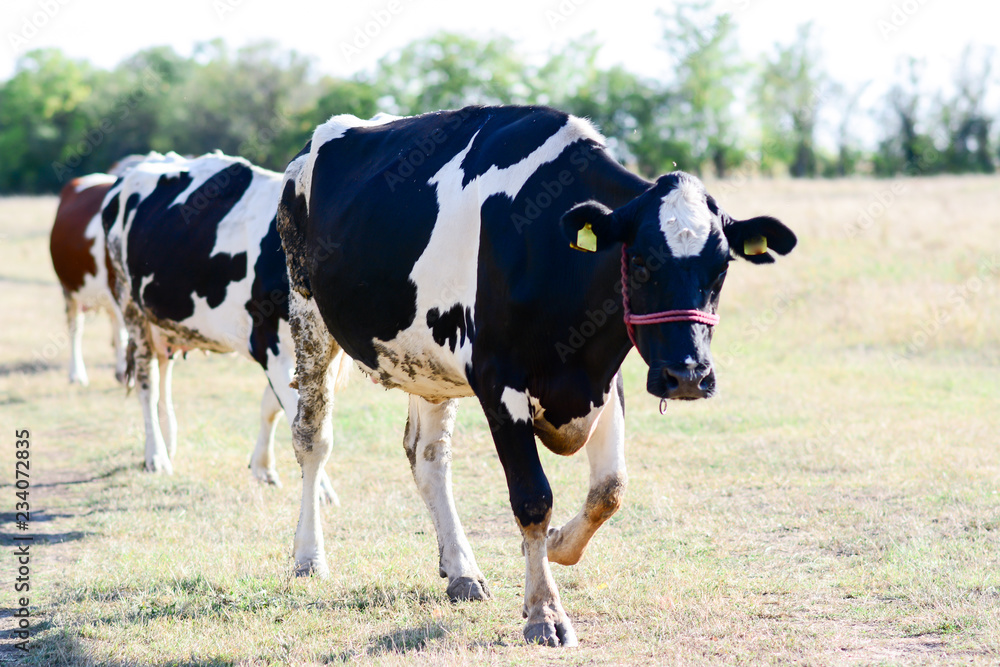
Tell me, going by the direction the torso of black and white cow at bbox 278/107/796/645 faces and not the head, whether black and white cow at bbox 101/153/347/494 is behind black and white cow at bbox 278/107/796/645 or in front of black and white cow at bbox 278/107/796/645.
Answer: behind

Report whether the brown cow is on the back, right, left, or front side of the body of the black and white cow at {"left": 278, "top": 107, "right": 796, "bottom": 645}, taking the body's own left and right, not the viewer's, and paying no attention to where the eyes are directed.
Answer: back

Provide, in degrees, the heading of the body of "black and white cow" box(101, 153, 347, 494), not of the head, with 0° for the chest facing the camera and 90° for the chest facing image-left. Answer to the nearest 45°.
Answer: approximately 315°

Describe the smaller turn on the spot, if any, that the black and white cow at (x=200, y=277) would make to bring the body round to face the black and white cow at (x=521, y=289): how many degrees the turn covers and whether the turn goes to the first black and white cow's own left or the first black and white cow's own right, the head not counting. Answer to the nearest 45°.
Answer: approximately 45° to the first black and white cow's own right

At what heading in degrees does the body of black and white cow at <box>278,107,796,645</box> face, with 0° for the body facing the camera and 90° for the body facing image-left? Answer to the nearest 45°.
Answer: approximately 315°

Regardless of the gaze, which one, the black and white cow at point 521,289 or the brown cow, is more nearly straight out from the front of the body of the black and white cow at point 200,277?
the black and white cow

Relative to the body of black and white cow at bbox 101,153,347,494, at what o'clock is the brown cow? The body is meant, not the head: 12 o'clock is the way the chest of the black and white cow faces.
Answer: The brown cow is roughly at 7 o'clock from the black and white cow.
